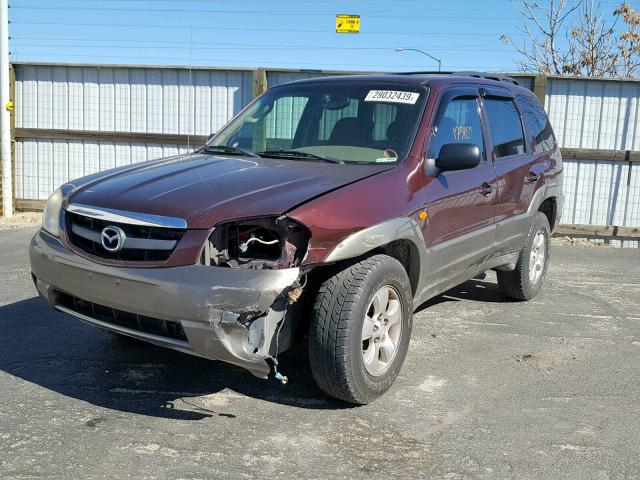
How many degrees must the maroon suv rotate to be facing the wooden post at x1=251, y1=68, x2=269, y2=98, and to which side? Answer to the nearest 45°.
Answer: approximately 135° to its right

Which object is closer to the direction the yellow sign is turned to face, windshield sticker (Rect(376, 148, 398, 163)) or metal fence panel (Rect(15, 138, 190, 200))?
the windshield sticker

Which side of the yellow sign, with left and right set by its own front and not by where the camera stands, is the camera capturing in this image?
front

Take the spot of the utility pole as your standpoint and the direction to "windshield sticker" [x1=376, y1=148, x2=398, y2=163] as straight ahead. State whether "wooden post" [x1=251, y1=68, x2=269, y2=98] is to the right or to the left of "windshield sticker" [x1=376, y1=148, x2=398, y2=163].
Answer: left

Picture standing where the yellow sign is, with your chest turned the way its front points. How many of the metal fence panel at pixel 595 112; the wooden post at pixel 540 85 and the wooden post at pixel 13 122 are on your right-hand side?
1

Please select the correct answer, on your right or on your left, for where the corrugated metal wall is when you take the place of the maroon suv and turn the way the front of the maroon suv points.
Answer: on your right

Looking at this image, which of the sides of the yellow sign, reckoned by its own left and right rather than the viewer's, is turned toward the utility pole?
right

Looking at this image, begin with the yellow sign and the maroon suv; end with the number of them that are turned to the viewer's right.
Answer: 0

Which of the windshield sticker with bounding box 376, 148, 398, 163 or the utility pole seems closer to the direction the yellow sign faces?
the windshield sticker

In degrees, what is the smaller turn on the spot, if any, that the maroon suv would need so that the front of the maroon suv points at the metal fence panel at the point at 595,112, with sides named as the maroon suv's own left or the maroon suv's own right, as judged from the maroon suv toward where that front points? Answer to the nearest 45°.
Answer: approximately 180°
